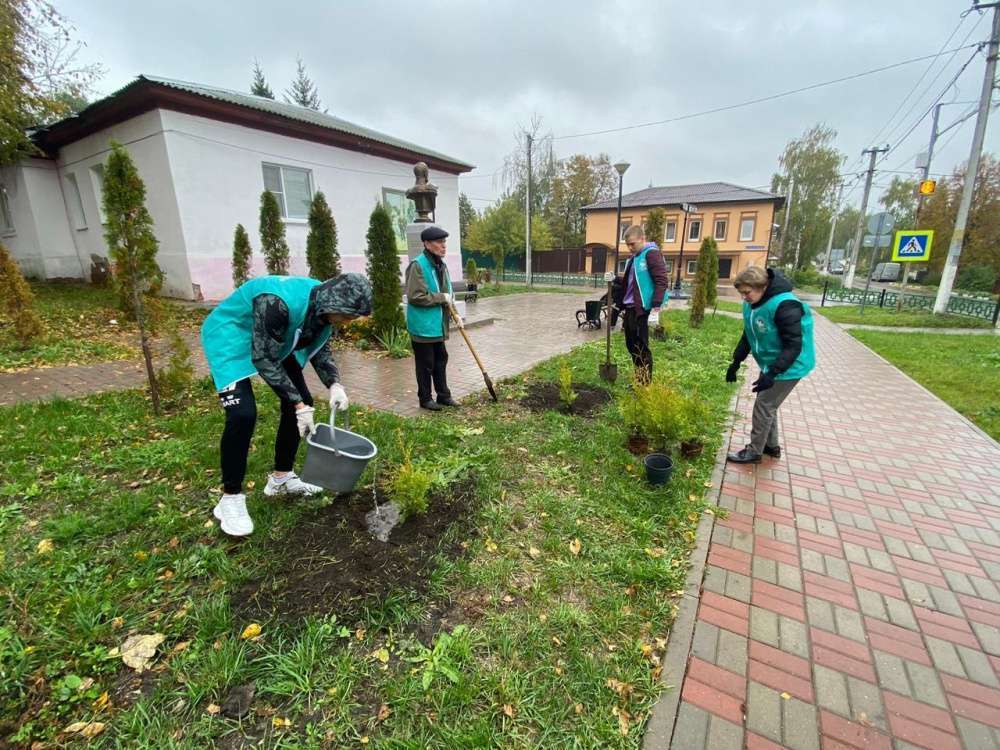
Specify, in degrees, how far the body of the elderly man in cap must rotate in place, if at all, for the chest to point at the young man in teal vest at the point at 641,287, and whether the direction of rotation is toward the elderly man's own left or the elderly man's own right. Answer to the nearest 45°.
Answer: approximately 45° to the elderly man's own left

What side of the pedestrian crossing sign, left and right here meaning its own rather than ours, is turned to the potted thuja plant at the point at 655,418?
front

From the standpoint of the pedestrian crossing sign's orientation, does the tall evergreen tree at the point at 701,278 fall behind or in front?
in front

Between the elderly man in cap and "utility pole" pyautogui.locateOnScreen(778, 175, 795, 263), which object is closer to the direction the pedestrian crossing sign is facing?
the elderly man in cap

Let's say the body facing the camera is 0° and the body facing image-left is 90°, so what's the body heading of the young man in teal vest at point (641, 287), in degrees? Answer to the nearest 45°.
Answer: approximately 45°

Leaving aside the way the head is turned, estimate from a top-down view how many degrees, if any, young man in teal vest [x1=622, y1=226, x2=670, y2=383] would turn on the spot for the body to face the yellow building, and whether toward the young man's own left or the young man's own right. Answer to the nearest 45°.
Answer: approximately 135° to the young man's own right

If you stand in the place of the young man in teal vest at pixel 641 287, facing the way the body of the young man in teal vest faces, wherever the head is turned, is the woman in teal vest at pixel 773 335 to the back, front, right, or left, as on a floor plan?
left

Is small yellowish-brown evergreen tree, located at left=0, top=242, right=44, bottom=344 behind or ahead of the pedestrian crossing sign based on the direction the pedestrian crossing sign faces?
ahead

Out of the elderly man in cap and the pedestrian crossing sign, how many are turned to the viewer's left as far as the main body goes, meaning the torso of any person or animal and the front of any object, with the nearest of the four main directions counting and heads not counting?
0

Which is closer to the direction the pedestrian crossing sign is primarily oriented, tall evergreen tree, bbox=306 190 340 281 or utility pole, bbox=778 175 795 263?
the tall evergreen tree

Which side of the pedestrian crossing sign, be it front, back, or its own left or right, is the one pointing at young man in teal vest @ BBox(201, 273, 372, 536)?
front

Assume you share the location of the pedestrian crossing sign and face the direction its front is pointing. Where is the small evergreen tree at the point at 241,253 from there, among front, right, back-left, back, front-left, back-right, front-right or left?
front-right
